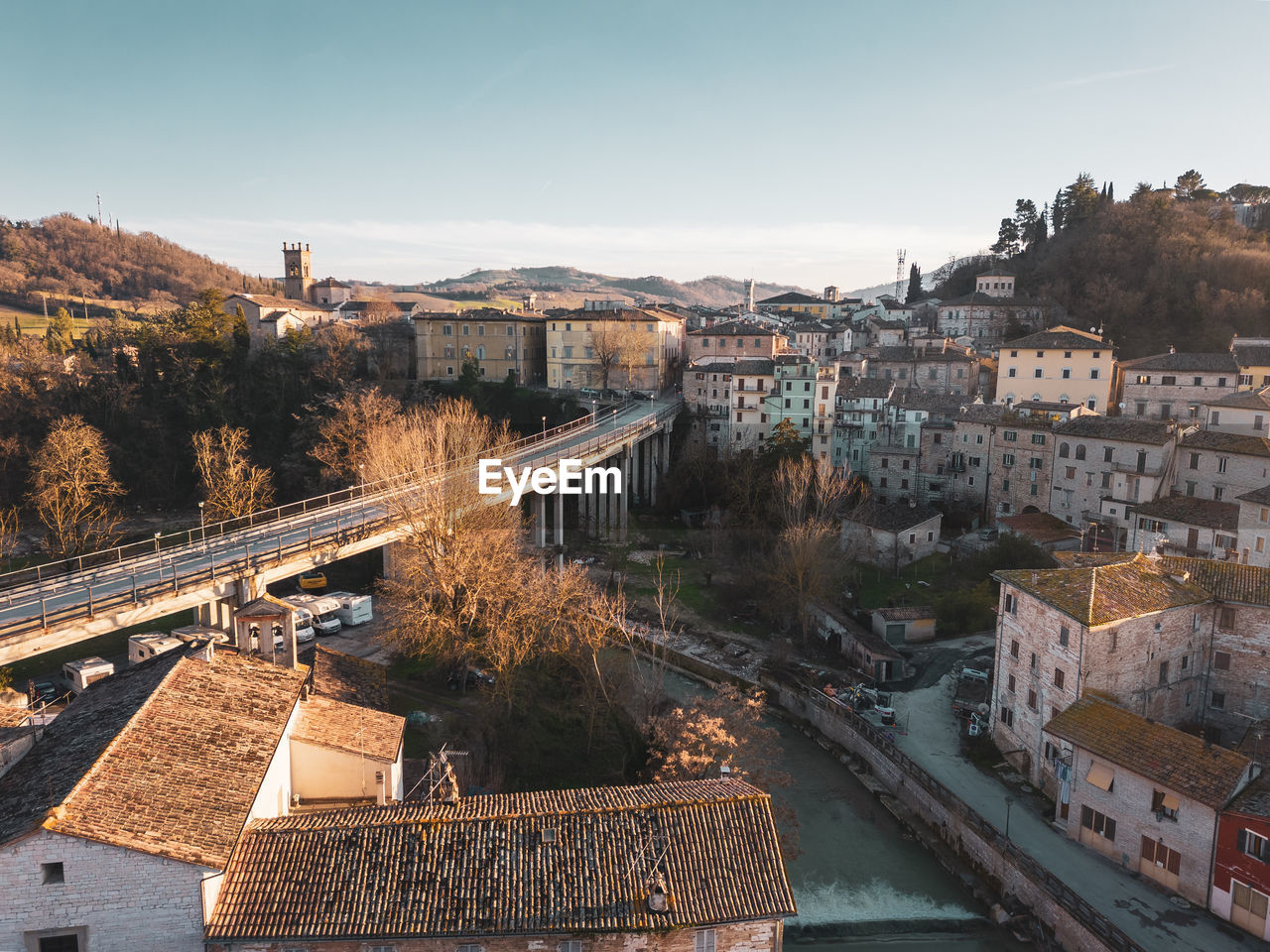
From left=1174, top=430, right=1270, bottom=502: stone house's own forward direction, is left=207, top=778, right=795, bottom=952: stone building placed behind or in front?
in front

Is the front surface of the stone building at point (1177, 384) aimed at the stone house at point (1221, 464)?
yes

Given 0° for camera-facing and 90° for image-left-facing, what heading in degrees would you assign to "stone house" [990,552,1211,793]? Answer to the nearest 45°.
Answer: approximately 45°

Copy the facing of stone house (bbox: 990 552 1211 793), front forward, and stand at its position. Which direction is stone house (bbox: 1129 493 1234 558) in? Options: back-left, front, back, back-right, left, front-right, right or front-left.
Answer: back-right

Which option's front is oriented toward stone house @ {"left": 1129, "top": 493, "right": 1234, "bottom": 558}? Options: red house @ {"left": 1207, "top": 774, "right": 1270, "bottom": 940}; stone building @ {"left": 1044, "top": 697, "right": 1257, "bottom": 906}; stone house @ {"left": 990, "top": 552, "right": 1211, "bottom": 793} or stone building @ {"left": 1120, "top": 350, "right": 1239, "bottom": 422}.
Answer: stone building @ {"left": 1120, "top": 350, "right": 1239, "bottom": 422}

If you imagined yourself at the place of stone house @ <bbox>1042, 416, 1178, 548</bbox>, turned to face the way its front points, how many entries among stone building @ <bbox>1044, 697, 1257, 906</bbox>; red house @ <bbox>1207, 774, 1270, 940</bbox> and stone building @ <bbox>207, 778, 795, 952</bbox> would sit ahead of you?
3

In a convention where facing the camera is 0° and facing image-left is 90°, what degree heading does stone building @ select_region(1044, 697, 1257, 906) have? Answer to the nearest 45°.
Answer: approximately 45°

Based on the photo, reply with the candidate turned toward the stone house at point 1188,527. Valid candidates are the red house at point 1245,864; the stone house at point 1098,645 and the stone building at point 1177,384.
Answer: the stone building

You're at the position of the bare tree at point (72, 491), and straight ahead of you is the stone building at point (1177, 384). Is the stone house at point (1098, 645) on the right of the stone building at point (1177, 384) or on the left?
right

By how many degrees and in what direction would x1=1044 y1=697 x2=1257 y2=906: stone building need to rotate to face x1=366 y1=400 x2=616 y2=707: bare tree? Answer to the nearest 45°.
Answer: approximately 45° to its right

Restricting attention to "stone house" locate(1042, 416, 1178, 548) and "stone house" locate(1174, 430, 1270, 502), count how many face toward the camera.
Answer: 2

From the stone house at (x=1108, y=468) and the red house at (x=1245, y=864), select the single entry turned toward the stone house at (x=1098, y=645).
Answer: the stone house at (x=1108, y=468)

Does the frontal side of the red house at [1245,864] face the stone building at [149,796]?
yes
